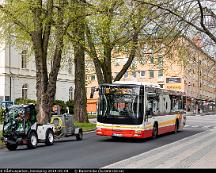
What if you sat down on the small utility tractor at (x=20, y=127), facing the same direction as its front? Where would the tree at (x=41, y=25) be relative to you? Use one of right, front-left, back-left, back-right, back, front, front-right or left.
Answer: back-right

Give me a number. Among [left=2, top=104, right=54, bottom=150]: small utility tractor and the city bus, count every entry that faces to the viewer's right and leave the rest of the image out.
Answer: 0

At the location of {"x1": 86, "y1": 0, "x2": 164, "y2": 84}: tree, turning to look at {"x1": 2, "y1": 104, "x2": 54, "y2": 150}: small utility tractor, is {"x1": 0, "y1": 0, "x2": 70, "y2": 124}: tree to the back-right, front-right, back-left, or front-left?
front-right

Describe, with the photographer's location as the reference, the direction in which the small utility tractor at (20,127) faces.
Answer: facing the viewer and to the left of the viewer

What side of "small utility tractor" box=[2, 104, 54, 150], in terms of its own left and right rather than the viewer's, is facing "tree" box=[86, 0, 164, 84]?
back

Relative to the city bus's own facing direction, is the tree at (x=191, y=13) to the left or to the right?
on its left

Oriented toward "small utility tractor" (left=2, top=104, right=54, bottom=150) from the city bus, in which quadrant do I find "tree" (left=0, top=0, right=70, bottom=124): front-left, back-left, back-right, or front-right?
front-right

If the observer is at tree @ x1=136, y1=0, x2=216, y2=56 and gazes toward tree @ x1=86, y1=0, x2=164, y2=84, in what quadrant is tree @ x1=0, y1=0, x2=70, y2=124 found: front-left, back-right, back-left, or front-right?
front-left

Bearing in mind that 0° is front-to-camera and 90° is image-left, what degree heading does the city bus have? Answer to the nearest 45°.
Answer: approximately 45°

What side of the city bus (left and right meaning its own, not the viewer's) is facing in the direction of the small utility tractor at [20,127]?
front

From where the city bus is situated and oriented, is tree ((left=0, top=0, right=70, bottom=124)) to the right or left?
on its right
